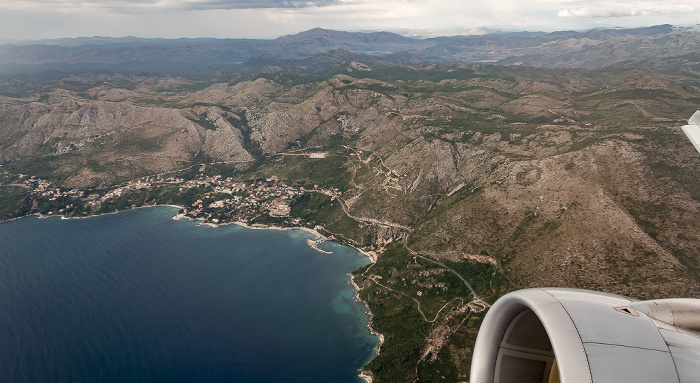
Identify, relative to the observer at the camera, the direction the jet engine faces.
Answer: facing the viewer and to the left of the viewer
